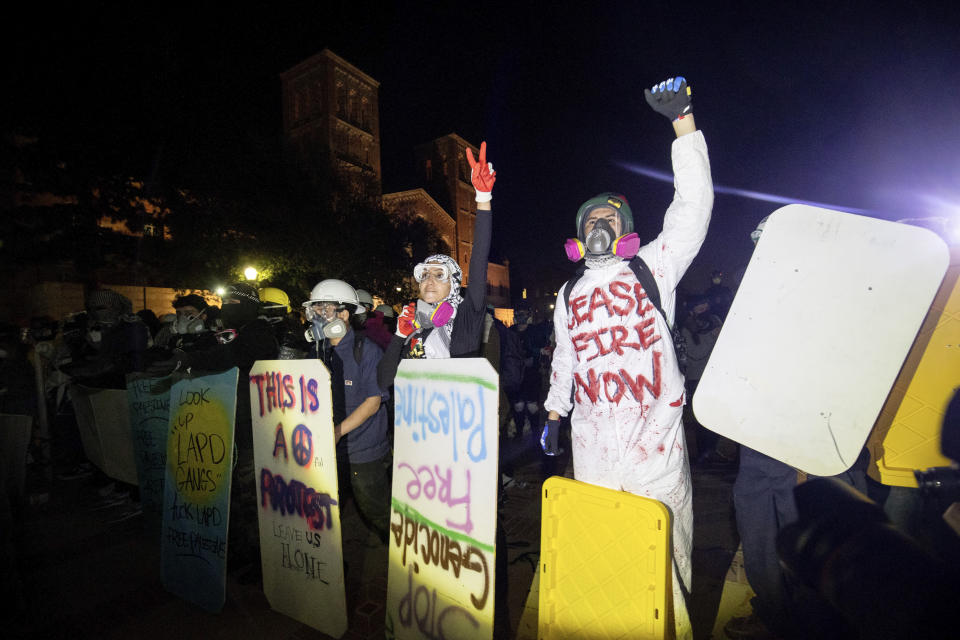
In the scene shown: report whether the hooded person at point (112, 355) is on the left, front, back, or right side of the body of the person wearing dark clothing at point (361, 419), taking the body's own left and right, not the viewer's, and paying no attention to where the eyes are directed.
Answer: right

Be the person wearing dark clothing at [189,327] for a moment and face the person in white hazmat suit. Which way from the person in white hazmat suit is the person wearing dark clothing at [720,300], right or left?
left

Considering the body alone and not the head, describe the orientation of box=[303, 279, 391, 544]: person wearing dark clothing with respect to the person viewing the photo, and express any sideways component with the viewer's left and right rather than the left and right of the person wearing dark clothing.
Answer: facing the viewer and to the left of the viewer

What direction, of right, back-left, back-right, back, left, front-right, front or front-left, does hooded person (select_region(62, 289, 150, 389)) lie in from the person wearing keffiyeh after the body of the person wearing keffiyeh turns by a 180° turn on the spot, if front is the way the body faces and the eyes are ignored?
left

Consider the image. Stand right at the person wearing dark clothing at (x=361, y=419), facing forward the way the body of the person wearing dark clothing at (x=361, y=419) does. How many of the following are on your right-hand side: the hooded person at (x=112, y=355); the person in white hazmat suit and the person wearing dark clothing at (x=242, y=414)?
2

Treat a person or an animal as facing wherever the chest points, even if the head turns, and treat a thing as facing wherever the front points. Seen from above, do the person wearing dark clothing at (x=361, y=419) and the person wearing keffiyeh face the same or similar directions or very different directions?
same or similar directions

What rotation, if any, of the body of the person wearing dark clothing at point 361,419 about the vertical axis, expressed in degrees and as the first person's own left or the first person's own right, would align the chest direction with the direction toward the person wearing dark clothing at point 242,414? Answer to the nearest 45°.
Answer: approximately 90° to the first person's own right

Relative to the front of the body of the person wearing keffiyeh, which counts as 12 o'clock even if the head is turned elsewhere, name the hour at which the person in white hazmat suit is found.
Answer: The person in white hazmat suit is roughly at 9 o'clock from the person wearing keffiyeh.

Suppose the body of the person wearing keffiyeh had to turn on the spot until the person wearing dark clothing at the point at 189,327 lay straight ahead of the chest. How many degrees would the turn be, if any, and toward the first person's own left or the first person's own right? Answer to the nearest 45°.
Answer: approximately 90° to the first person's own right

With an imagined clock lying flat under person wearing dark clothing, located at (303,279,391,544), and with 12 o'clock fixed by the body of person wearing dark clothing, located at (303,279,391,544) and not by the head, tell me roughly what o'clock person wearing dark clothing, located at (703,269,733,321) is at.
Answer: person wearing dark clothing, located at (703,269,733,321) is roughly at 7 o'clock from person wearing dark clothing, located at (303,279,391,544).

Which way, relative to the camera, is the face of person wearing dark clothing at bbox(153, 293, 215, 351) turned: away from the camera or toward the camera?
toward the camera

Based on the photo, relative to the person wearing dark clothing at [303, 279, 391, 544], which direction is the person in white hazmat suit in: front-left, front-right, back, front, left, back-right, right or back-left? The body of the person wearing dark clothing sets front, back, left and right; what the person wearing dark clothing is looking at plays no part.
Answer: left

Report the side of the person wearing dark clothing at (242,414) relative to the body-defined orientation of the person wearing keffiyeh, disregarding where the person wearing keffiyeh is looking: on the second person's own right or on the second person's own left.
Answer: on the second person's own right
